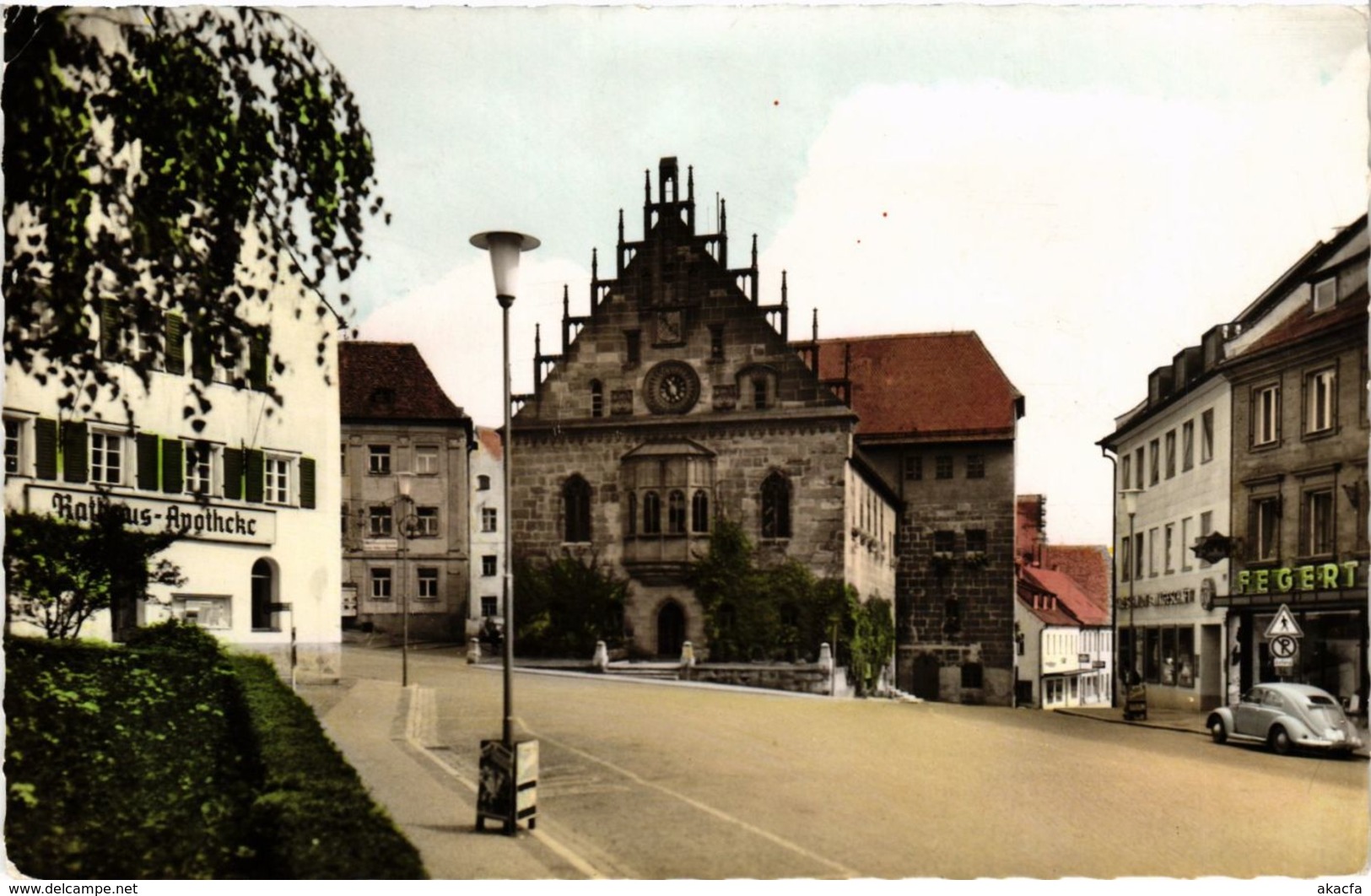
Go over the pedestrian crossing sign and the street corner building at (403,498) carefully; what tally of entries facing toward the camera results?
2

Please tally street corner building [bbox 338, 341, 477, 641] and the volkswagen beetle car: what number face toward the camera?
1

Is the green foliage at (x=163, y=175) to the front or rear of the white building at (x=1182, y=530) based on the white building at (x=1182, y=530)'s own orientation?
to the front

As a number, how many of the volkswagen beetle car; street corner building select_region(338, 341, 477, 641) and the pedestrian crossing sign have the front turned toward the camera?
2

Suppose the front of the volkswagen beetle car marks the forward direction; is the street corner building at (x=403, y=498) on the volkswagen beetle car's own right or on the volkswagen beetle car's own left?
on the volkswagen beetle car's own left

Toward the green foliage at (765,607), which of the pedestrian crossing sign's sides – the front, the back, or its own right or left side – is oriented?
right

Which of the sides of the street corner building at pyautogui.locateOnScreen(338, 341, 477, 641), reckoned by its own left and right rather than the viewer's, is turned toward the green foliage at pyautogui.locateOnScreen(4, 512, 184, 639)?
front

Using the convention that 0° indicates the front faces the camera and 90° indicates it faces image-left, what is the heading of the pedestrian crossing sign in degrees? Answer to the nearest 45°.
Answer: approximately 0°

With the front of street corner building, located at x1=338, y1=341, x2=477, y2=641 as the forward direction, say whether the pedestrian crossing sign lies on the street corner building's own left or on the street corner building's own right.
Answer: on the street corner building's own left

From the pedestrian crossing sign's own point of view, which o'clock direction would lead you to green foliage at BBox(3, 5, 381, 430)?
The green foliage is roughly at 2 o'clock from the pedestrian crossing sign.

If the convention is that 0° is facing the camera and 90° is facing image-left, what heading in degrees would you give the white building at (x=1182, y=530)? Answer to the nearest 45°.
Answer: approximately 45°

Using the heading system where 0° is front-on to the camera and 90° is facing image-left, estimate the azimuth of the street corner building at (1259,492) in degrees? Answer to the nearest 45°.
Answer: approximately 45°

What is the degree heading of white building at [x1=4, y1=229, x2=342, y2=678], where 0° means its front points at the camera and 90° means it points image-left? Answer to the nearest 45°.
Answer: approximately 315°
